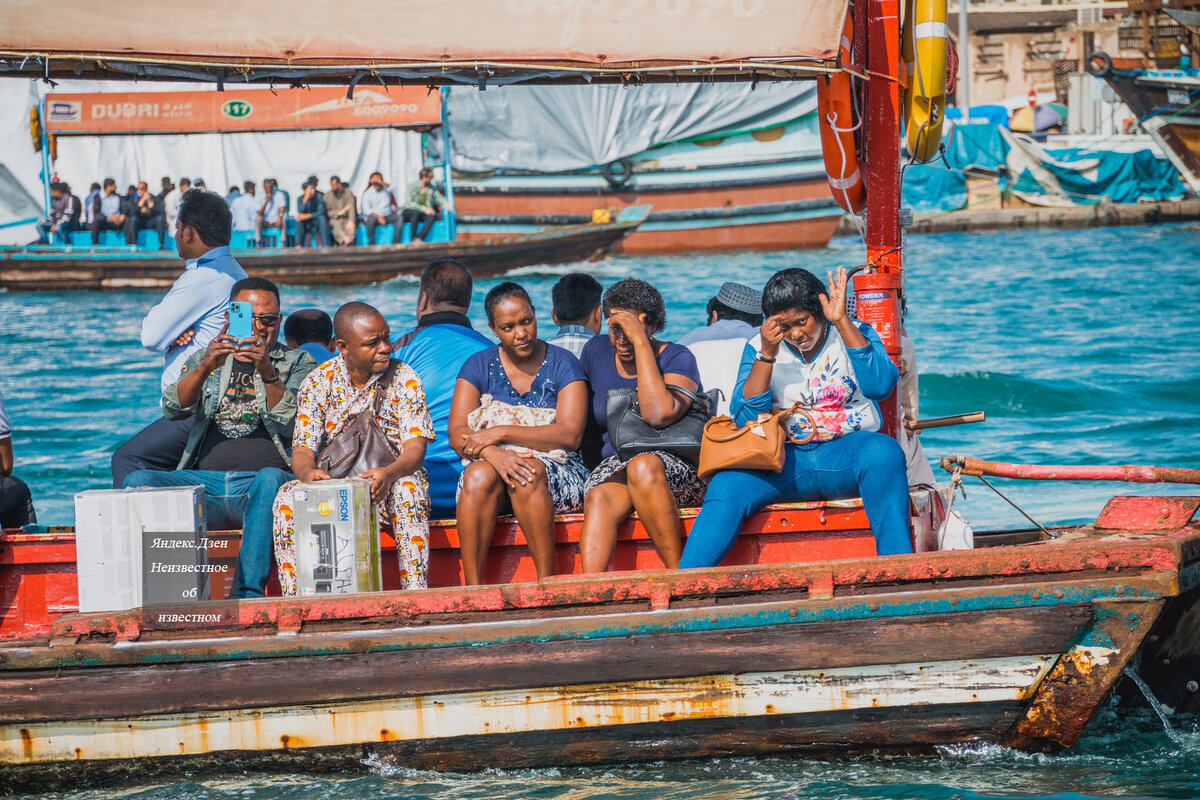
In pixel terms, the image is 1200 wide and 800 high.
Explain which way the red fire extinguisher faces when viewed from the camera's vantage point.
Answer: facing the viewer

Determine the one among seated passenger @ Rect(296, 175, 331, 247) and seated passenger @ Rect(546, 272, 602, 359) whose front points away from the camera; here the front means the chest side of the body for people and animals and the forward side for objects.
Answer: seated passenger @ Rect(546, 272, 602, 359)

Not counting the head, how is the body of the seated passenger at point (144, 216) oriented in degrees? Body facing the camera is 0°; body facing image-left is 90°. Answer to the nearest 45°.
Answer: approximately 0°

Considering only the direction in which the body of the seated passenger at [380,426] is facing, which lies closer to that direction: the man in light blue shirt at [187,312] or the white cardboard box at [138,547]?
the white cardboard box

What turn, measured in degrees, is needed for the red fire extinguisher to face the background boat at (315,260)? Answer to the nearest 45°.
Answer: approximately 135° to its right

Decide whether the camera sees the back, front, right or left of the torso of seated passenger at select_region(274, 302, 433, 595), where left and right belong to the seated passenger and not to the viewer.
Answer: front

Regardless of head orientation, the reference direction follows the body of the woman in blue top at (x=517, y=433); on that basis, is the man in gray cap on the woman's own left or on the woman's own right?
on the woman's own left

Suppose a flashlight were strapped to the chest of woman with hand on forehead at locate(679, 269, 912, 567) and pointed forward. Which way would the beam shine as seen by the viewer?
toward the camera

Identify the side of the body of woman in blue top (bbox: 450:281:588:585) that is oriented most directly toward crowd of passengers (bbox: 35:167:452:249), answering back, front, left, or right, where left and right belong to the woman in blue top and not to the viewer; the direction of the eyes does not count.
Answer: back

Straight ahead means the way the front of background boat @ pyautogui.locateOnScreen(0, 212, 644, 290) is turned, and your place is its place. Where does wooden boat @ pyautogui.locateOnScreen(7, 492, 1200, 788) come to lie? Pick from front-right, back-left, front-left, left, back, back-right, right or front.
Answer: right

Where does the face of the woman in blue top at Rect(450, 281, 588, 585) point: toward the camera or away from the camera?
toward the camera

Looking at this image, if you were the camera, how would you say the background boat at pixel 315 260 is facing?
facing to the right of the viewer

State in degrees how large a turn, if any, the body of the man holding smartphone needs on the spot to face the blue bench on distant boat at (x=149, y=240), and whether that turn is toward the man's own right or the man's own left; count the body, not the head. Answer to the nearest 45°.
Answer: approximately 180°
